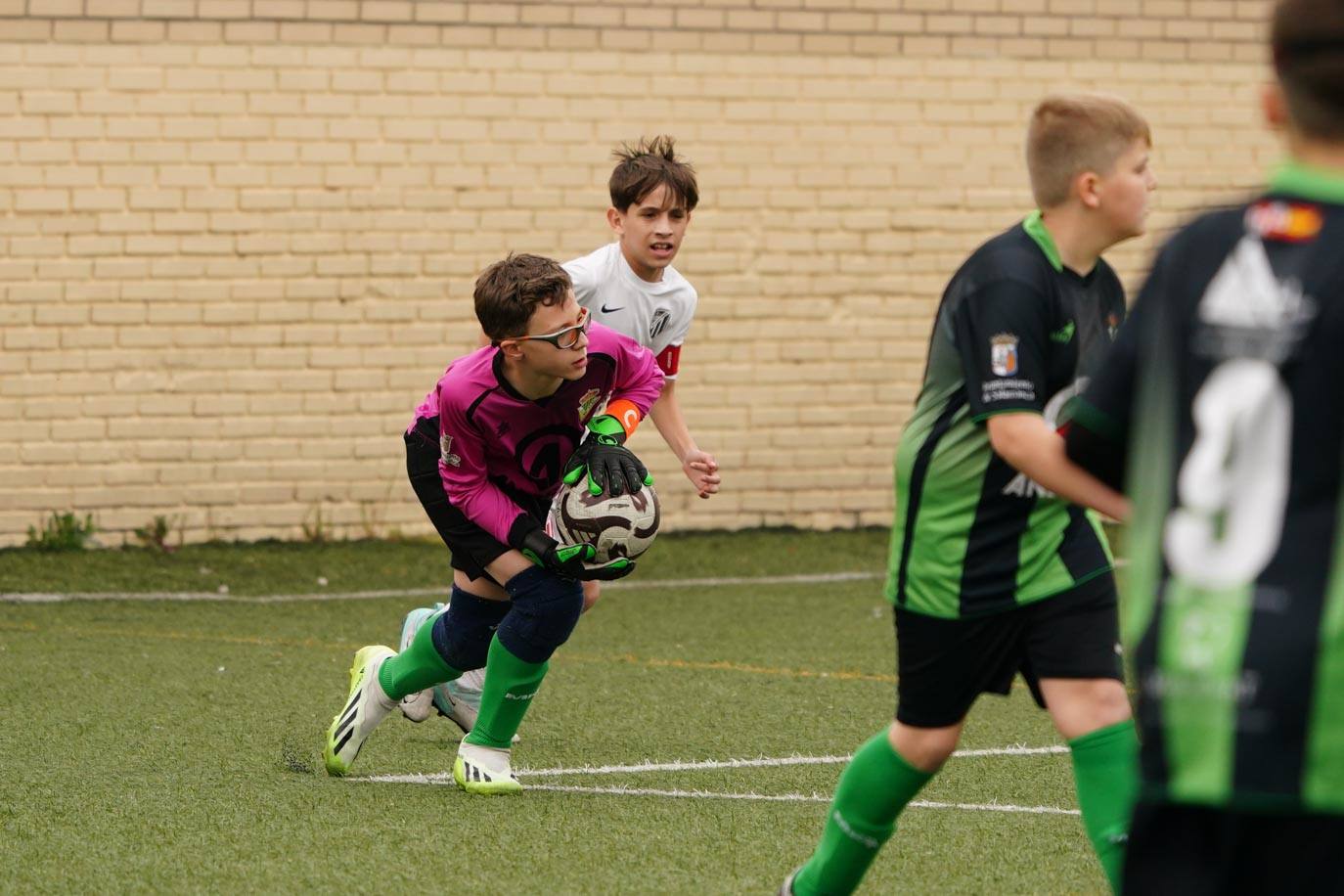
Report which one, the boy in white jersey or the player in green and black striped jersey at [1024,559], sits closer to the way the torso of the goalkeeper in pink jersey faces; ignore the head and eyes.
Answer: the player in green and black striped jersey

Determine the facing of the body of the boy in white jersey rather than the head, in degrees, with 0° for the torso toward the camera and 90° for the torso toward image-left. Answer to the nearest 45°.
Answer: approximately 315°

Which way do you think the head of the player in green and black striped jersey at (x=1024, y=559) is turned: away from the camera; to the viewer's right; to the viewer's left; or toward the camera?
to the viewer's right

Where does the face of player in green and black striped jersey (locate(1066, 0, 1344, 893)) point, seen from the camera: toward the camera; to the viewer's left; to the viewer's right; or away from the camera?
away from the camera

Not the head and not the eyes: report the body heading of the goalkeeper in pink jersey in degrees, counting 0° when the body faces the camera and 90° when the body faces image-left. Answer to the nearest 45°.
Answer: approximately 315°

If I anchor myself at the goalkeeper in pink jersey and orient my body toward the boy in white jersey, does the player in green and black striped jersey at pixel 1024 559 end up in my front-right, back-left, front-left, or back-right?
back-right

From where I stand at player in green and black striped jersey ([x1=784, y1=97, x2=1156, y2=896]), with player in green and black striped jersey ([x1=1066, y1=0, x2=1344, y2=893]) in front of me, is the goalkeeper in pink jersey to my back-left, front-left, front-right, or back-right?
back-right
